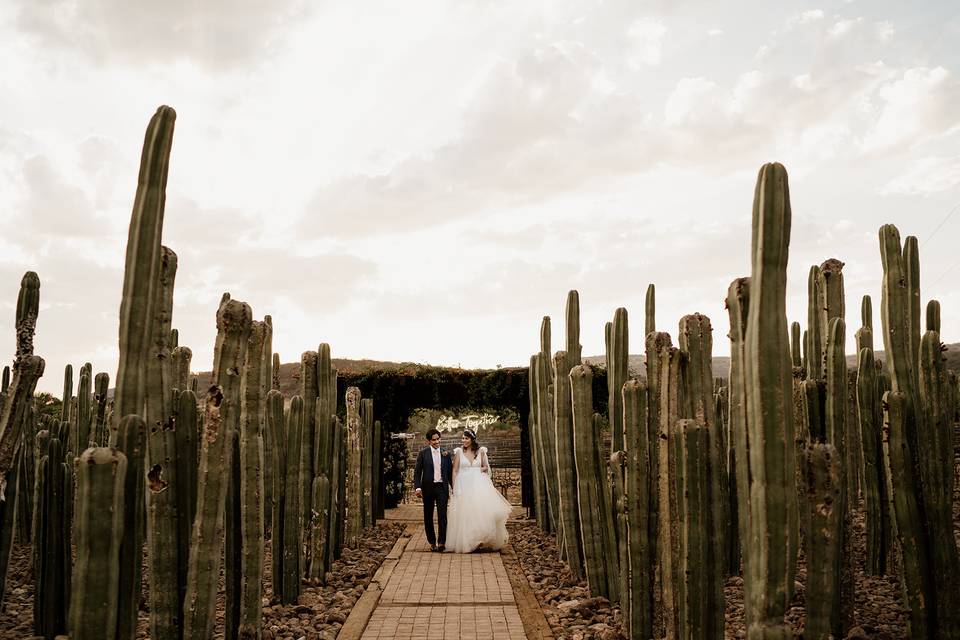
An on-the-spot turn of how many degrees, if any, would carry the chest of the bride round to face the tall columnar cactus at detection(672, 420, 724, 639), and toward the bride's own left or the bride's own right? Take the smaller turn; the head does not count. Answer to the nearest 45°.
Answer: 0° — they already face it

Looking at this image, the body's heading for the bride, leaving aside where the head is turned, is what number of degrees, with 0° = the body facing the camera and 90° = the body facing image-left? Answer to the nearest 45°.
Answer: approximately 0°

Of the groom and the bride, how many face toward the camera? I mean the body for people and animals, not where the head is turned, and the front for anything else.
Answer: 2

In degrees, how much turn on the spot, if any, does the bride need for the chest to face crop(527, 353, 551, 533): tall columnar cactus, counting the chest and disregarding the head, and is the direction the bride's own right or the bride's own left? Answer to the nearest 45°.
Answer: approximately 135° to the bride's own left

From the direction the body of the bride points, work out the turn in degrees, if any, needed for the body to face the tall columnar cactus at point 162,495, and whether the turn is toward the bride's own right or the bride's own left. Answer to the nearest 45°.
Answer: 0° — they already face it

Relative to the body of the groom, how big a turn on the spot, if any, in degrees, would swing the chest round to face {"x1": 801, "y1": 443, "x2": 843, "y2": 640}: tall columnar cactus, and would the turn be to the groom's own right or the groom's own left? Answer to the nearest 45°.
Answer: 0° — they already face it

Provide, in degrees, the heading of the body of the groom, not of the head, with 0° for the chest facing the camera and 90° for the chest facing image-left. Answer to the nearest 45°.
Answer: approximately 0°

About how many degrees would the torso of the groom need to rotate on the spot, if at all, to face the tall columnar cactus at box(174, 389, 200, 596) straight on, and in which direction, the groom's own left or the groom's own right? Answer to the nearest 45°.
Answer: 0° — they already face it
